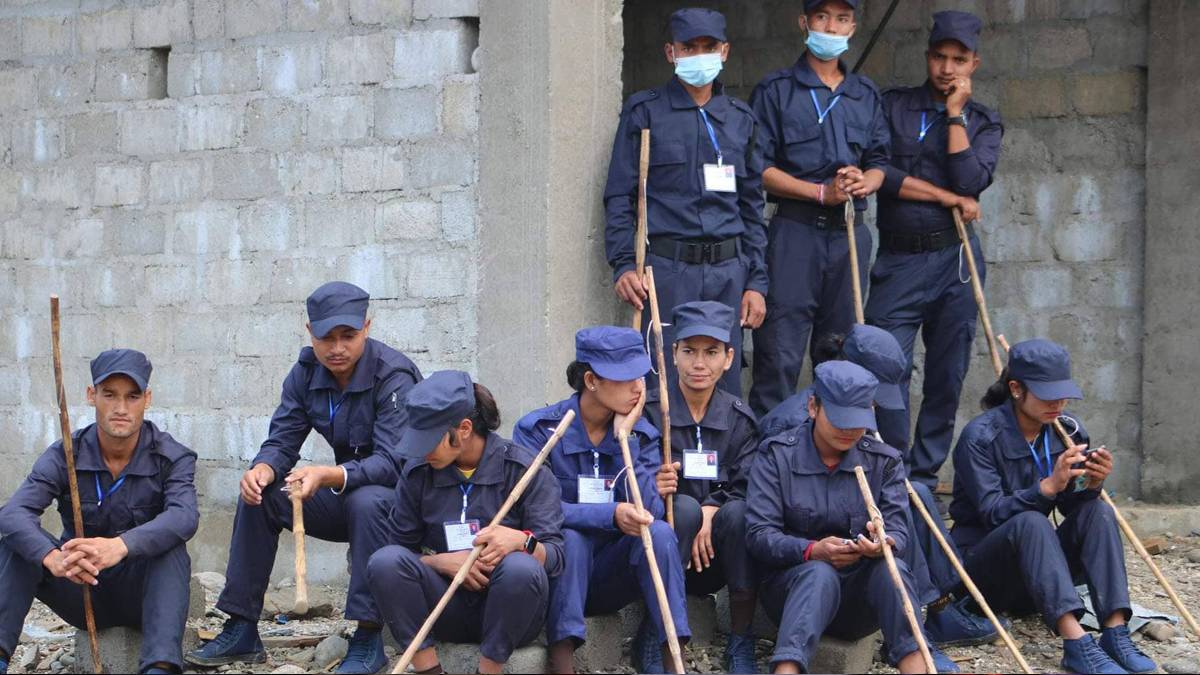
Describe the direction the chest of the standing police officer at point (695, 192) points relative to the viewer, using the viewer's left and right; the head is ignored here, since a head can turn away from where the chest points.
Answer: facing the viewer

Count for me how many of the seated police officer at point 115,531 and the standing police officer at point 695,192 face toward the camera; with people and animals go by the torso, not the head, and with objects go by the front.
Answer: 2

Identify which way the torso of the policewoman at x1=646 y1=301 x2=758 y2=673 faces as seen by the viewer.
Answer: toward the camera

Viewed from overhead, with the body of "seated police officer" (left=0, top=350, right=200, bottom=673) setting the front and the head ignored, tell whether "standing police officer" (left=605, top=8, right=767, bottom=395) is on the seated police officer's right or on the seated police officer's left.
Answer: on the seated police officer's left

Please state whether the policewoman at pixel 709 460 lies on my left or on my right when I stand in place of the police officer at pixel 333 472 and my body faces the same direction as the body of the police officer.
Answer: on my left

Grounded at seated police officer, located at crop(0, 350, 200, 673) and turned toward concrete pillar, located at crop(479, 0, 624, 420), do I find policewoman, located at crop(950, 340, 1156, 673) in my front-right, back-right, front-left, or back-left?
front-right

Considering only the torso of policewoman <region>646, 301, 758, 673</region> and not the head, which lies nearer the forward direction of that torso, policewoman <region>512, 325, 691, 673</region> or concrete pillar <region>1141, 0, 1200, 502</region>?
the policewoman

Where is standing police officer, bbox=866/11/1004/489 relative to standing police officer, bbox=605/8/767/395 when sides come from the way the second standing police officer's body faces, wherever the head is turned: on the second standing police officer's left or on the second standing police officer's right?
on the second standing police officer's left

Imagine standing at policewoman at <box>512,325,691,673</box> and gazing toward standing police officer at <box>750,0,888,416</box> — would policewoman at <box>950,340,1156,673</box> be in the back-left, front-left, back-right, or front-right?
front-right

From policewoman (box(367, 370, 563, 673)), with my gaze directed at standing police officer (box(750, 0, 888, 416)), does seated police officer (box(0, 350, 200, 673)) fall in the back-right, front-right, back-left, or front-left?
back-left

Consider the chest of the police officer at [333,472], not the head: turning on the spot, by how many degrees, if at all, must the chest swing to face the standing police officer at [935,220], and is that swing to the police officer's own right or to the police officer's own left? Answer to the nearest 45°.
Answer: approximately 135° to the police officer's own left

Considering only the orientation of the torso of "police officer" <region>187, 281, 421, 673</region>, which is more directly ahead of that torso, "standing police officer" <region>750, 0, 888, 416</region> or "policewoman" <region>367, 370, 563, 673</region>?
the policewoman

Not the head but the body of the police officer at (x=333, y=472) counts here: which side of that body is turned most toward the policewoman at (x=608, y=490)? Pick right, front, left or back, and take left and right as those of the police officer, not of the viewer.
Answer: left
